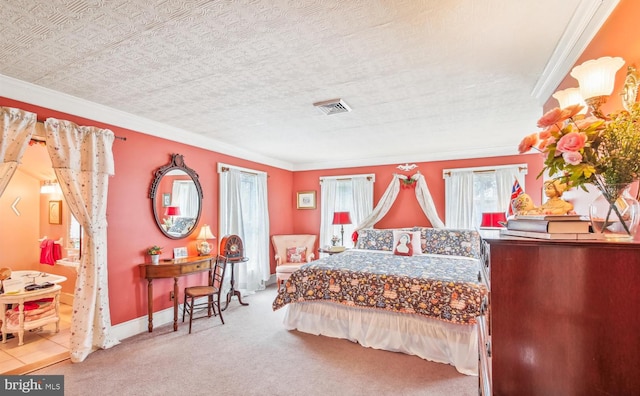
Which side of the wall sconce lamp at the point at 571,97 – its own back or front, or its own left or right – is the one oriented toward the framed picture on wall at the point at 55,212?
front

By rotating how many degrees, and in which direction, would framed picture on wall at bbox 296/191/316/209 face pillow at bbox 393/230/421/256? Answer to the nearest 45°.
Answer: approximately 45° to its left

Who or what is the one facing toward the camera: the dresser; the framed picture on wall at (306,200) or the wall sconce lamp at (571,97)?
the framed picture on wall

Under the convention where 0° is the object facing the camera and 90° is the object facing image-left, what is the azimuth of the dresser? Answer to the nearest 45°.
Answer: approximately 90°

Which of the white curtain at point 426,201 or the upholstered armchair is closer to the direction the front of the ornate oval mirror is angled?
the white curtain

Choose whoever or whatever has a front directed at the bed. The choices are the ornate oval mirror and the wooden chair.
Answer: the ornate oval mirror

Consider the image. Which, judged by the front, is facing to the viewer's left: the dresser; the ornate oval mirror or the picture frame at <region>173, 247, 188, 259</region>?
the dresser

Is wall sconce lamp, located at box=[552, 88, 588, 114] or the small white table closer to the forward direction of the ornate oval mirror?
the wall sconce lamp

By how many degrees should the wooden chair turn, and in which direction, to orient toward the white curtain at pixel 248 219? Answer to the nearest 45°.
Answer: approximately 180°

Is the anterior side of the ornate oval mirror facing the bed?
yes

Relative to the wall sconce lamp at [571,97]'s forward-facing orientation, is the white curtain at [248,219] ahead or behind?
ahead

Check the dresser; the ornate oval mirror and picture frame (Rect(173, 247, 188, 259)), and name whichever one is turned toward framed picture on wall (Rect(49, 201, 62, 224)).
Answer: the dresser
